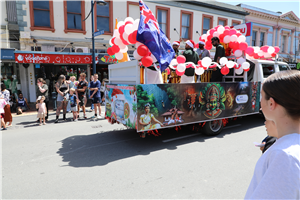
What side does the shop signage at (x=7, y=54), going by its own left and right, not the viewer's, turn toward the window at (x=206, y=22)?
left

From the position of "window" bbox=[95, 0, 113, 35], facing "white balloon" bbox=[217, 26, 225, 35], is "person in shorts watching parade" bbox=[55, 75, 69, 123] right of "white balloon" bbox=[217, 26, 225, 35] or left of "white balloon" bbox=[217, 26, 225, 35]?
right

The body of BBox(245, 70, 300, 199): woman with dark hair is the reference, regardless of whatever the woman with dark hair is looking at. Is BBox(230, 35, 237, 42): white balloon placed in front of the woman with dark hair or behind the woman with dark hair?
in front

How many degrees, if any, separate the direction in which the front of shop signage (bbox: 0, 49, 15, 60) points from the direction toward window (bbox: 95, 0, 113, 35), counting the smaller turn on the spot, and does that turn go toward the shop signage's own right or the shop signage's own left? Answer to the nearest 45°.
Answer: approximately 90° to the shop signage's own left

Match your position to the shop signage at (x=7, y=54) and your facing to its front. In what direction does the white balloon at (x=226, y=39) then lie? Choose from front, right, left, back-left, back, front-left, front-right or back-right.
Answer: front-left

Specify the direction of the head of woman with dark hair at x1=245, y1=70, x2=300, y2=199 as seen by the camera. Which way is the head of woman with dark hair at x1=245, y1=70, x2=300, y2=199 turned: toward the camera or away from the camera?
away from the camera

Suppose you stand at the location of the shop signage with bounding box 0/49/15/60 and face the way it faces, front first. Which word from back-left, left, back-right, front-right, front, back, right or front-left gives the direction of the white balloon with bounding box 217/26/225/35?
front-left

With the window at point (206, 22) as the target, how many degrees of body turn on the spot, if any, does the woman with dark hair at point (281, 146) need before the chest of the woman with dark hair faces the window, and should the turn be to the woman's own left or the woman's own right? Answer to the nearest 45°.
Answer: approximately 45° to the woman's own right

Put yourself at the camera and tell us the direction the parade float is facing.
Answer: facing away from the viewer and to the right of the viewer

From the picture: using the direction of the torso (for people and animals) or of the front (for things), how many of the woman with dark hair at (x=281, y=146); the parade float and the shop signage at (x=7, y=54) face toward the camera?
1

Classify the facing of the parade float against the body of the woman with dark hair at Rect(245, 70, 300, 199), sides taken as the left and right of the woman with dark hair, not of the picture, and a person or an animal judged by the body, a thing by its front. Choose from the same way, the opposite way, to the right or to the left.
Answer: to the right

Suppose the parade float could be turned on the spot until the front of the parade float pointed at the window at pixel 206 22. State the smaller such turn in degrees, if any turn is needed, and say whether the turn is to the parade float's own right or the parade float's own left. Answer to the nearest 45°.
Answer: approximately 45° to the parade float's own left

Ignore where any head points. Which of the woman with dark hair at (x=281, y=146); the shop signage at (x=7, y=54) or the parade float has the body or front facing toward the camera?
the shop signage

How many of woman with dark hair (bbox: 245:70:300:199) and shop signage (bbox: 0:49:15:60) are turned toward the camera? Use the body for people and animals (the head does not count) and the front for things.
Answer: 1

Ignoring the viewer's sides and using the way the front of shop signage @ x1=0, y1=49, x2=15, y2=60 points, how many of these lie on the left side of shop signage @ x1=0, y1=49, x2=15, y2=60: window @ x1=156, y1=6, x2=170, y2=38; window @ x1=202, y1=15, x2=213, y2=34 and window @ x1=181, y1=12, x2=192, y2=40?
3

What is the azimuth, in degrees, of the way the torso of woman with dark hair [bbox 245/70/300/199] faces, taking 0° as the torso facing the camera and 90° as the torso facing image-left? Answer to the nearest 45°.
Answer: approximately 135°

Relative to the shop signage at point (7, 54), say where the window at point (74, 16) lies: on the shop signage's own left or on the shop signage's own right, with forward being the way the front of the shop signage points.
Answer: on the shop signage's own left

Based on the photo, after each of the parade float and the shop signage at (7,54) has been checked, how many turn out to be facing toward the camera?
1

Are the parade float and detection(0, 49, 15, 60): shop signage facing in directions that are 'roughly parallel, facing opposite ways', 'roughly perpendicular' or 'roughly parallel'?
roughly perpendicular
